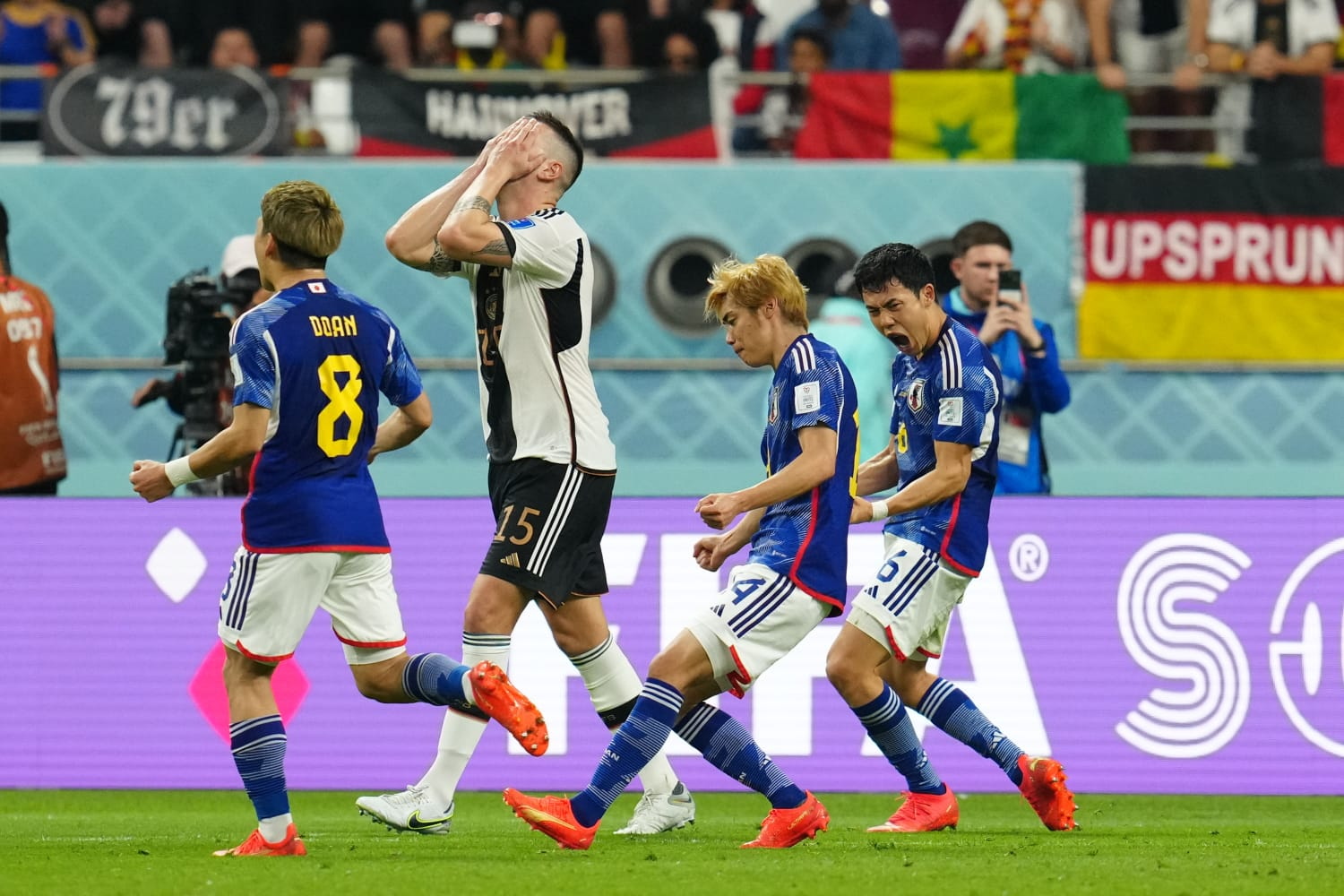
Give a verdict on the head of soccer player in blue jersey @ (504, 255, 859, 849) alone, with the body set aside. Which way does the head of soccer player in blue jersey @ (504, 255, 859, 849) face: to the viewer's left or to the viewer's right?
to the viewer's left

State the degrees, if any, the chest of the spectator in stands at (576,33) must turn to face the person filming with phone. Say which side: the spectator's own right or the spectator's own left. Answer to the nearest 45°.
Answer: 0° — they already face them

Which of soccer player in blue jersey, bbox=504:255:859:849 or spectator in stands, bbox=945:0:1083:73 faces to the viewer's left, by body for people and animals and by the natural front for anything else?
the soccer player in blue jersey

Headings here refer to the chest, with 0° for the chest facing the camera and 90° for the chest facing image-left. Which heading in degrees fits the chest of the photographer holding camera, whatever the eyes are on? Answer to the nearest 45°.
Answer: approximately 45°

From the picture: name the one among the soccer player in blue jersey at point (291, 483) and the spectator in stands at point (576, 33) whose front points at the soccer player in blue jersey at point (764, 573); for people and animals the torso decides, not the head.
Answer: the spectator in stands

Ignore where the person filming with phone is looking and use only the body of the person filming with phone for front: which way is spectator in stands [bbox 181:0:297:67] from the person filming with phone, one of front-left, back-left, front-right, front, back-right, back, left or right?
back

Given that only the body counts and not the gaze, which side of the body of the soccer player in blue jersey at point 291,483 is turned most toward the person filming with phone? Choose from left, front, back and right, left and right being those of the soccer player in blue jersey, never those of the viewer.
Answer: right

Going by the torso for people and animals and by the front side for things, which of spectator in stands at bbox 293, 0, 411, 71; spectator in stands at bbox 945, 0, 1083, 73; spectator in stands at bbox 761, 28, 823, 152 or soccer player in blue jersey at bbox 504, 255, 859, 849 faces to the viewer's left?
the soccer player in blue jersey

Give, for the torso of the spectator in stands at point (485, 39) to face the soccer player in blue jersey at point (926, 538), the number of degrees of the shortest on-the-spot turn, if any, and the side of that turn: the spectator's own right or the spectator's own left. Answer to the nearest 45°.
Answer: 0° — they already face them

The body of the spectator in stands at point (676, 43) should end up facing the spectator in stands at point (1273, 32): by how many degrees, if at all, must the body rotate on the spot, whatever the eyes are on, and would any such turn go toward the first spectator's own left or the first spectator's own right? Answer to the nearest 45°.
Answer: approximately 90° to the first spectator's own left

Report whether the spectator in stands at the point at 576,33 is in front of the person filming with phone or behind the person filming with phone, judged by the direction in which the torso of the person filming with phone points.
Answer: behind

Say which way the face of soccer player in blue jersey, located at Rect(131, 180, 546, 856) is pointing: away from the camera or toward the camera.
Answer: away from the camera
